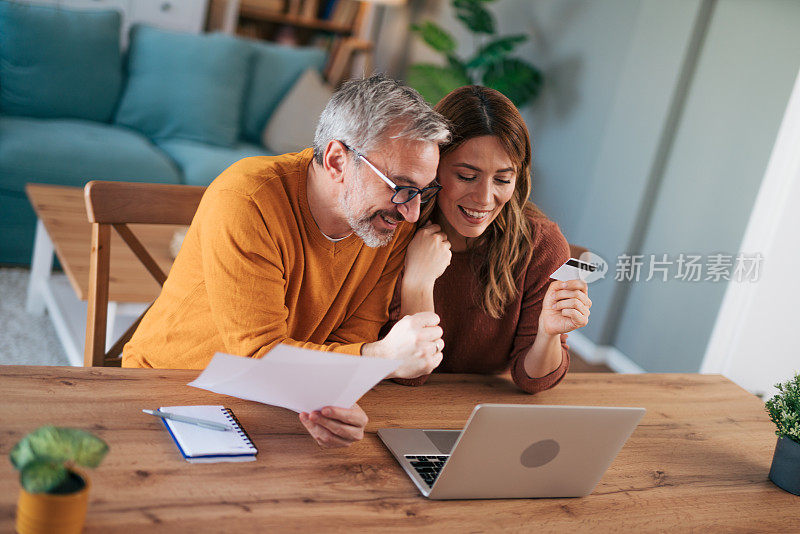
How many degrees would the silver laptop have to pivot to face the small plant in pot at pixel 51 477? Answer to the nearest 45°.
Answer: approximately 90° to its left

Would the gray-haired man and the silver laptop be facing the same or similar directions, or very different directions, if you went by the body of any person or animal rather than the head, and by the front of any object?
very different directions

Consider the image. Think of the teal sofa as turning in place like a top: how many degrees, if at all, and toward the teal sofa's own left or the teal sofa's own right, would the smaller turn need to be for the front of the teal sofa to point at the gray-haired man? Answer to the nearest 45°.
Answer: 0° — it already faces them

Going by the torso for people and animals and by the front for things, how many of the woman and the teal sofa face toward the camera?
2

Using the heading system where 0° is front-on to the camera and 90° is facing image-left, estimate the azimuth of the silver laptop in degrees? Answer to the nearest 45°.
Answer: approximately 135°

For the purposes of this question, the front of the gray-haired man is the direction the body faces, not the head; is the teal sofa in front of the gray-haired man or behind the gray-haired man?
behind

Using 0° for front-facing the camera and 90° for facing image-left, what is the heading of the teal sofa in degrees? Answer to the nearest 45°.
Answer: approximately 0°

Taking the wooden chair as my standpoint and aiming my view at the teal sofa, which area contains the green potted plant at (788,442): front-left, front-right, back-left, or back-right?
back-right

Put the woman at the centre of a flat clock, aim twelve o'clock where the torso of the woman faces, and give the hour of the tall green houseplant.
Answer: The tall green houseplant is roughly at 6 o'clock from the woman.

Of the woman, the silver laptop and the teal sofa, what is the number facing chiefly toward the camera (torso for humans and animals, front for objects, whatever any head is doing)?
2

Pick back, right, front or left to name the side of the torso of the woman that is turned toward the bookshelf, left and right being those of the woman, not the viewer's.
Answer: back

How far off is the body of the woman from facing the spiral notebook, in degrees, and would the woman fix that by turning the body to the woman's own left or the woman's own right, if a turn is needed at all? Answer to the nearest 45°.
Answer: approximately 45° to the woman's own right

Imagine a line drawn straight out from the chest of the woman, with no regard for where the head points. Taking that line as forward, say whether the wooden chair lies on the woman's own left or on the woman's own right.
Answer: on the woman's own right
